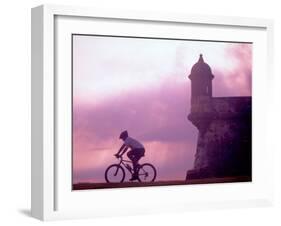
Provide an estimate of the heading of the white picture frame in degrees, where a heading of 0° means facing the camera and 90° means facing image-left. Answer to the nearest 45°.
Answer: approximately 315°
